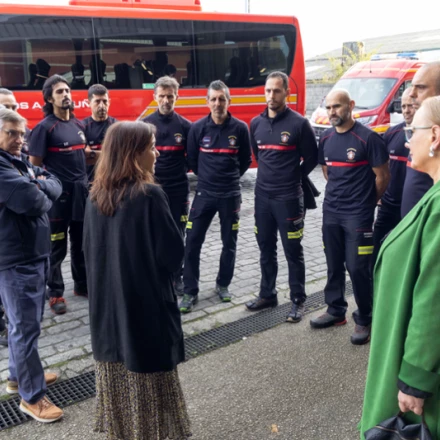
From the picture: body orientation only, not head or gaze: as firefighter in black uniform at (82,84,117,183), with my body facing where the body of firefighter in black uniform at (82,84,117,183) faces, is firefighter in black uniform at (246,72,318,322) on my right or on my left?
on my left

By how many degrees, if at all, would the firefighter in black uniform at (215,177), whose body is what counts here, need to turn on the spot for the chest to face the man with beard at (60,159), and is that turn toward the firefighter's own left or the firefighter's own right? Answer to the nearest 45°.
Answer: approximately 90° to the firefighter's own right

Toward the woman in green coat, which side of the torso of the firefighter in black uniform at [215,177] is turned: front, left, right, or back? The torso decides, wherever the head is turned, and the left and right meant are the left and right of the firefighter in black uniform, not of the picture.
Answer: front

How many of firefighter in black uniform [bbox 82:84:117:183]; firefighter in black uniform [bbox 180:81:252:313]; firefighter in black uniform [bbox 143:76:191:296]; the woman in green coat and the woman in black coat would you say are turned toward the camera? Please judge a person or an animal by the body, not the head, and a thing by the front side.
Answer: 3

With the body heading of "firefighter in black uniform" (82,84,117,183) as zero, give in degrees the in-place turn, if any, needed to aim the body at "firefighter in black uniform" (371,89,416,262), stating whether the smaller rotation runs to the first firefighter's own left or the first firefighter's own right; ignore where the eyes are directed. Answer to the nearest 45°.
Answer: approximately 45° to the first firefighter's own left

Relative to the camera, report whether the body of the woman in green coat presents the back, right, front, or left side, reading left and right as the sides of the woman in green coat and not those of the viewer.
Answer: left

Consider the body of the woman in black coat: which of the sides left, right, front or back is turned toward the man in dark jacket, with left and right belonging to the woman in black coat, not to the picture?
left

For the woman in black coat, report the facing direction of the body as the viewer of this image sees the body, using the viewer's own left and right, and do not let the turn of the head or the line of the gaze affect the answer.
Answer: facing away from the viewer and to the right of the viewer

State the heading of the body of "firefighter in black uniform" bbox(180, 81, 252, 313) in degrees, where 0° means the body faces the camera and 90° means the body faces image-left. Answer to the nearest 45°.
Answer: approximately 0°

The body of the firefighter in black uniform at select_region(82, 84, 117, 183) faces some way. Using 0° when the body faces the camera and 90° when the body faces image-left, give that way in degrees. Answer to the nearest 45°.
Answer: approximately 0°

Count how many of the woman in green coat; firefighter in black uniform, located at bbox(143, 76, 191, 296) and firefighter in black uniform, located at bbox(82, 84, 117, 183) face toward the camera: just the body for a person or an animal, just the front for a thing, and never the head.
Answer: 2
